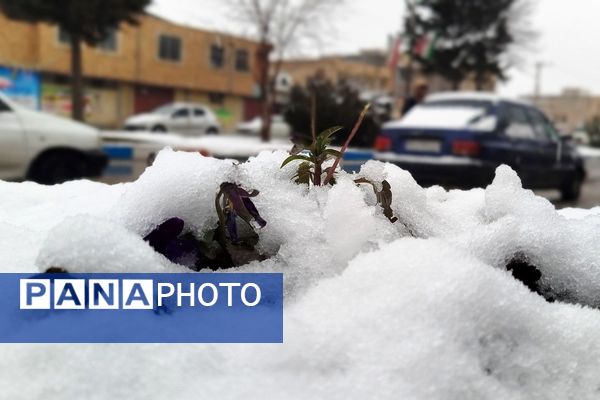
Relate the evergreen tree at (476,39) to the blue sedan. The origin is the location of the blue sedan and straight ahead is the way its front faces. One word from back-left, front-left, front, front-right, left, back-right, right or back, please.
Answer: front-left

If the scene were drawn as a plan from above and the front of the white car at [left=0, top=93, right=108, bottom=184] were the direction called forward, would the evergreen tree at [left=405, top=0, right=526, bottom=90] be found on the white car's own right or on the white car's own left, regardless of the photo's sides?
on the white car's own left

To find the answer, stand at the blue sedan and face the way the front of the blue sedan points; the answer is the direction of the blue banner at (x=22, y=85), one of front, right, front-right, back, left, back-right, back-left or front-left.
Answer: left

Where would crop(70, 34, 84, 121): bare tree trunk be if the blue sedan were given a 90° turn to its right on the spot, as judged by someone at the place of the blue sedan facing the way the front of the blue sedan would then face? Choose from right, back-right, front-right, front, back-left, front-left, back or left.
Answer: back

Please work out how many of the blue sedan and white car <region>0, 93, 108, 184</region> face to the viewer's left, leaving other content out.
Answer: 0

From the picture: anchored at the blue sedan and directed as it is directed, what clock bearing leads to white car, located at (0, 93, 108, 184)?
The white car is roughly at 7 o'clock from the blue sedan.

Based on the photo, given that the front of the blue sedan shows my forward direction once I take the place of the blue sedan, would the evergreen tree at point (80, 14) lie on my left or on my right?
on my left

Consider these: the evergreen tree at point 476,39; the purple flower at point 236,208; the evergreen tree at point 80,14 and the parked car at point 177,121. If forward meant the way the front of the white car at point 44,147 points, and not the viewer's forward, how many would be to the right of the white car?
1

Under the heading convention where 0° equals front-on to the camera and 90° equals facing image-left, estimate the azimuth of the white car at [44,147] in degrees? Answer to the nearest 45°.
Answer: approximately 270°

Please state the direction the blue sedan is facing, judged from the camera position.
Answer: facing away from the viewer and to the right of the viewer

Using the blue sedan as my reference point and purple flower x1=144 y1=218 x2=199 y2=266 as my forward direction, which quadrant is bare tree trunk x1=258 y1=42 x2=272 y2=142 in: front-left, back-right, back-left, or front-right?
back-right
